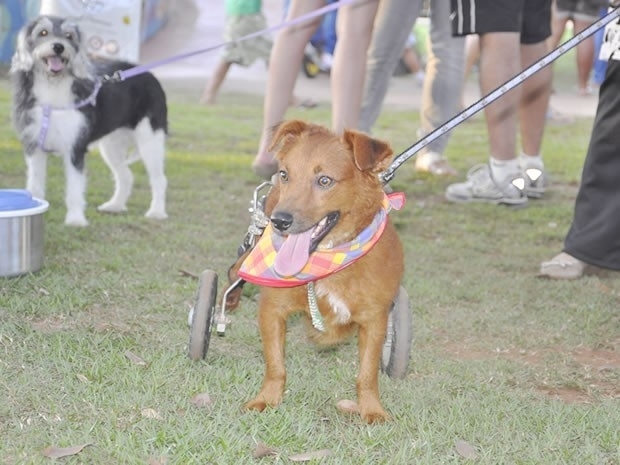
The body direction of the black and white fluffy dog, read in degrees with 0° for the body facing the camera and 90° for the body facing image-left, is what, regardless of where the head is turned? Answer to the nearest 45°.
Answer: approximately 45°

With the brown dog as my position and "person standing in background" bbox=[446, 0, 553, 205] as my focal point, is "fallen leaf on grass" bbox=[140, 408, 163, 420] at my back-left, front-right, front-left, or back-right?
back-left

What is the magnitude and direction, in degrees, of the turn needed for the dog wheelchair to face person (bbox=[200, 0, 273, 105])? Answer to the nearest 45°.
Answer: approximately 180°

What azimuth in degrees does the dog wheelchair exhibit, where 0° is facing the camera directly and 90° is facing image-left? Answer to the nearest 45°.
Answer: approximately 0°

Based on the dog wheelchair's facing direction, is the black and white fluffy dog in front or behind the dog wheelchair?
behind

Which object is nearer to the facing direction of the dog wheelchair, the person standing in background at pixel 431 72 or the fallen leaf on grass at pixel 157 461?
the fallen leaf on grass

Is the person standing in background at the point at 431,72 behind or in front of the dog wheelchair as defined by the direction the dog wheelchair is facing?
behind

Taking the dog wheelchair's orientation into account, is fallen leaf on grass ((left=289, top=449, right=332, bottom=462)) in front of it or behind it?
in front

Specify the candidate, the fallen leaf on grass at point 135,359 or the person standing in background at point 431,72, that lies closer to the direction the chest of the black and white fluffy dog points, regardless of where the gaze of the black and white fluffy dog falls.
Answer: the fallen leaf on grass

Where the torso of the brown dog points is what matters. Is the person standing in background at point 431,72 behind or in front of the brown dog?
behind
